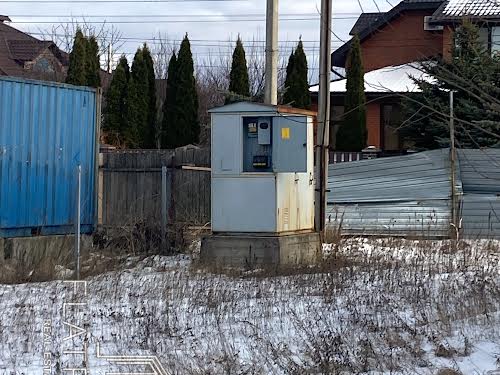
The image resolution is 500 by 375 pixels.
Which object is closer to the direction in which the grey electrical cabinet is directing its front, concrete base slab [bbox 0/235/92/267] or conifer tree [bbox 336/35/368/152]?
the concrete base slab

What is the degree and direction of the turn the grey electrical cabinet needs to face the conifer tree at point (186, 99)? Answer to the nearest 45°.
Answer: approximately 135° to its right

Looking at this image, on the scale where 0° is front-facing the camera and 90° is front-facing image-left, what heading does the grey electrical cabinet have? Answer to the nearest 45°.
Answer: approximately 45°

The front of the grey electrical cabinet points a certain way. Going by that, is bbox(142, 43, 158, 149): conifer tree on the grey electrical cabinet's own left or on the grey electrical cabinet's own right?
on the grey electrical cabinet's own right

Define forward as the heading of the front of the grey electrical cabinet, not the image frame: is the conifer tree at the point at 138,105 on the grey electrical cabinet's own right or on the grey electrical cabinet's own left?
on the grey electrical cabinet's own right

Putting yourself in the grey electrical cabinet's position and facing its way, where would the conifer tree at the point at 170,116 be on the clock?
The conifer tree is roughly at 4 o'clock from the grey electrical cabinet.

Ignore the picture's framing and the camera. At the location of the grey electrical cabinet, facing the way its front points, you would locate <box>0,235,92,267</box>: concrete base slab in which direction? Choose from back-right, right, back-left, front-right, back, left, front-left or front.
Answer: front-right

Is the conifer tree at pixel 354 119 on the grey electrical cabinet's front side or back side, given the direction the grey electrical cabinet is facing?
on the back side
